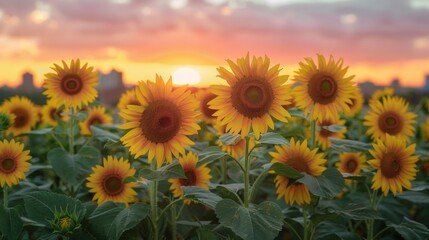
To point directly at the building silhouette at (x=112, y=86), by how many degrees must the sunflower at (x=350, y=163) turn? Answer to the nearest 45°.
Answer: approximately 135° to its right

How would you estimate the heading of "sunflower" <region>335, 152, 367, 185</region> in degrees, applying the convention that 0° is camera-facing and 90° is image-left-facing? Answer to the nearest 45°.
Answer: approximately 0°
